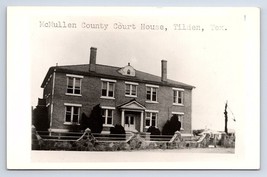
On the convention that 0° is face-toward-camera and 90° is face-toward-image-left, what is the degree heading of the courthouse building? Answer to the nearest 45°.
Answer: approximately 315°
